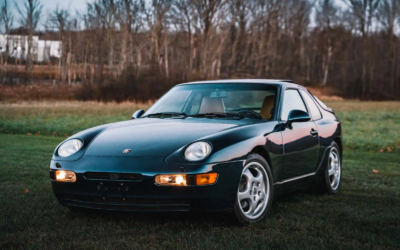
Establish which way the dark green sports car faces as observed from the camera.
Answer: facing the viewer and to the left of the viewer
